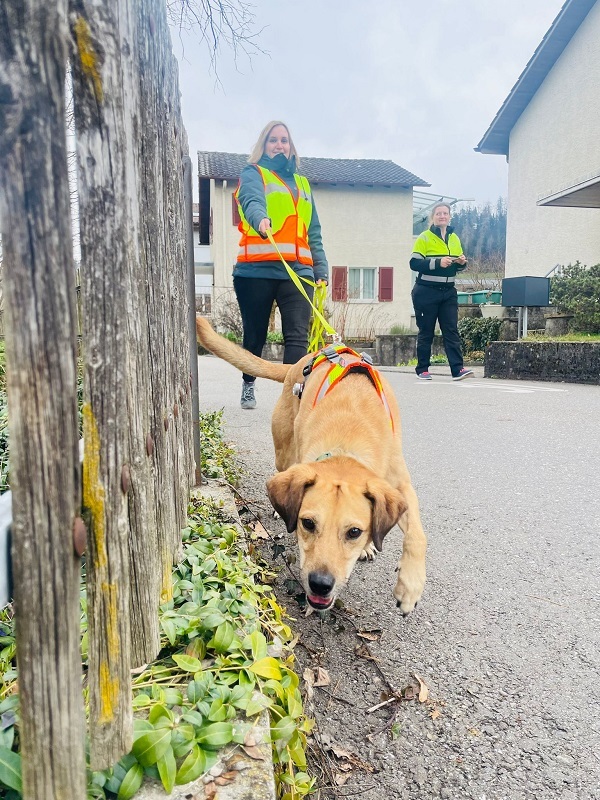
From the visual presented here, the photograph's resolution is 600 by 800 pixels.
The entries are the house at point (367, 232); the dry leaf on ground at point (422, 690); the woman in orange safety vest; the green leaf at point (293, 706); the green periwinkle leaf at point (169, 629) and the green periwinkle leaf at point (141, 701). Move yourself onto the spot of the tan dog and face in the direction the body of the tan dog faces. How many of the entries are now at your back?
2

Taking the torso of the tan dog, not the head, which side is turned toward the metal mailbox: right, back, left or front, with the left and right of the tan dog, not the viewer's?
back

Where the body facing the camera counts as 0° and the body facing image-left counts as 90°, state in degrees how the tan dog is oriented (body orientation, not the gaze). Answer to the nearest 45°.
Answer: approximately 0°

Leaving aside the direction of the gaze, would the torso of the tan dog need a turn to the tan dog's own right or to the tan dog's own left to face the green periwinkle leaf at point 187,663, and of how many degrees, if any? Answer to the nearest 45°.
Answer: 0° — it already faces it

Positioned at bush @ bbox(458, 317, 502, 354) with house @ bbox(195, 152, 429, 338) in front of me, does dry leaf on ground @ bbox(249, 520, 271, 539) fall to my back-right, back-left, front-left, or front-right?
back-left

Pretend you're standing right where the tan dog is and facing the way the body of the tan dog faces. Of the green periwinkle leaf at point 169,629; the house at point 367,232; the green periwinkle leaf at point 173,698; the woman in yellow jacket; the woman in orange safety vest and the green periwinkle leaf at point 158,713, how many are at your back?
3

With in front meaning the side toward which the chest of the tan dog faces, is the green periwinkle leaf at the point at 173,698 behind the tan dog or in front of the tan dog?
in front

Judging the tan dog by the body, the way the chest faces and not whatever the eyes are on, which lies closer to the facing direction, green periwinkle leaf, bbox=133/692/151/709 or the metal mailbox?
the green periwinkle leaf

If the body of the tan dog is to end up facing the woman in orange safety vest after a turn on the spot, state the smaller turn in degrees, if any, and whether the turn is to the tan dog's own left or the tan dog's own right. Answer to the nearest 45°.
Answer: approximately 180°

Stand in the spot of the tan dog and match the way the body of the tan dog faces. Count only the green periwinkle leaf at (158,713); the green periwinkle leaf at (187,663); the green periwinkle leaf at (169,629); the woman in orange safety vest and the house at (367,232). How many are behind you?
2

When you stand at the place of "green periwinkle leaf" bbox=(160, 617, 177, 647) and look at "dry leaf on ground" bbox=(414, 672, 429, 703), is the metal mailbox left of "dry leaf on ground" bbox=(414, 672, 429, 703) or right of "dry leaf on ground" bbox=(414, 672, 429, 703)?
left

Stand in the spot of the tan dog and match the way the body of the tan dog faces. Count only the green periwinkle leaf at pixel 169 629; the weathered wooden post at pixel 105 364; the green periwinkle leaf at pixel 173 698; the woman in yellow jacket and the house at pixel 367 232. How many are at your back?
2

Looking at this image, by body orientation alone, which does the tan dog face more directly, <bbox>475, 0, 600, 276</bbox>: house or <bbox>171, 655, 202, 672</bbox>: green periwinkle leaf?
the green periwinkle leaf

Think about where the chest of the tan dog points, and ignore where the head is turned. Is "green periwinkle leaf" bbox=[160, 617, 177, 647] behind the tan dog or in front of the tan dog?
in front
